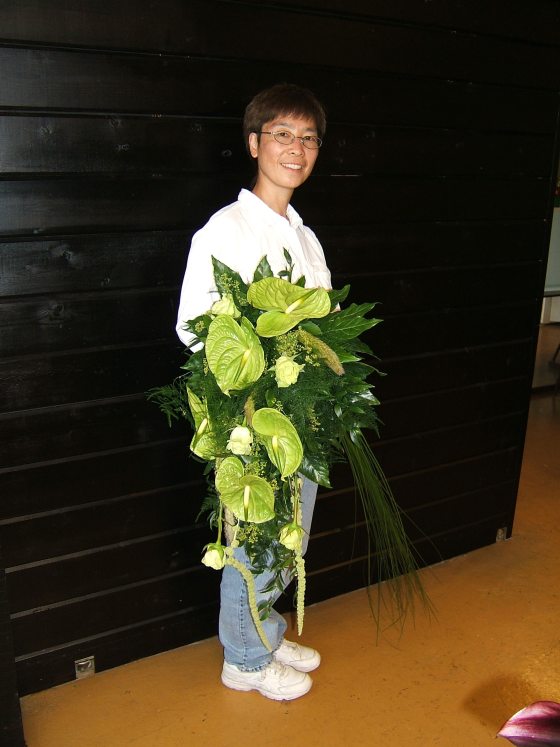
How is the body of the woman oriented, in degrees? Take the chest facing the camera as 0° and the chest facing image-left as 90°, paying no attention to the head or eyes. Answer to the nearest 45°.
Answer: approximately 315°
